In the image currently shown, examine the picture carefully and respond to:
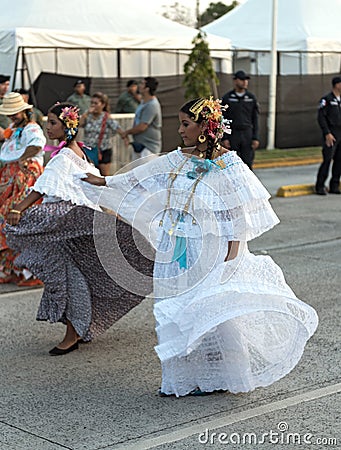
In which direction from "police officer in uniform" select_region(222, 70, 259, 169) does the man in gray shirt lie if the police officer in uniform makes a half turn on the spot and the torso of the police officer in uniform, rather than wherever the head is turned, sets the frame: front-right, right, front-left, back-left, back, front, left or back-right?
left

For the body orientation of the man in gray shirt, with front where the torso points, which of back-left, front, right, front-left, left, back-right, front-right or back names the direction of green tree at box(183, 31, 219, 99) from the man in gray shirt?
right

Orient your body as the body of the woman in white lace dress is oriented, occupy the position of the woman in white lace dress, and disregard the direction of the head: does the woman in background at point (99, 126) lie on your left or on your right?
on your right

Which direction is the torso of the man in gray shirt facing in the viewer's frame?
to the viewer's left

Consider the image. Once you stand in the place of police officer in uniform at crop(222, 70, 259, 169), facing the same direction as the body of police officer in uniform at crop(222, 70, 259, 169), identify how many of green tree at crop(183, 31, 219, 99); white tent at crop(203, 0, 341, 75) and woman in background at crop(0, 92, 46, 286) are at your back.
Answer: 2

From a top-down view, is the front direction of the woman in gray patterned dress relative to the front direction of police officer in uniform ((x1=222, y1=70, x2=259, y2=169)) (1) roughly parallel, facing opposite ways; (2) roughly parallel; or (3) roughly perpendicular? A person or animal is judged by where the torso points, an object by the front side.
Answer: roughly perpendicular

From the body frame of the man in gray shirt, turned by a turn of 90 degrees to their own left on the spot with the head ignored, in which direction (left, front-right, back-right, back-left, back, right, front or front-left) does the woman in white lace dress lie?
front

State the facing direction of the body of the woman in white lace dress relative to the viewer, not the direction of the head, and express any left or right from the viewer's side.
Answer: facing the viewer and to the left of the viewer

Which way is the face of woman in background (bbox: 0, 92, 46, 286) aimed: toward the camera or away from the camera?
toward the camera

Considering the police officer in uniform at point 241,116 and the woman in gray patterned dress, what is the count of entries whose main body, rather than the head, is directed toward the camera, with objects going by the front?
1

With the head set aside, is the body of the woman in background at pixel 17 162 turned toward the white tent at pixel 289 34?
no

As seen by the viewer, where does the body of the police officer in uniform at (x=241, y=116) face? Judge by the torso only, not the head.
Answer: toward the camera

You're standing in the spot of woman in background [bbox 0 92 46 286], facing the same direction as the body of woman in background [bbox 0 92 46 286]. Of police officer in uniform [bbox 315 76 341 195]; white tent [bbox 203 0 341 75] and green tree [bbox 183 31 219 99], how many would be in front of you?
0
